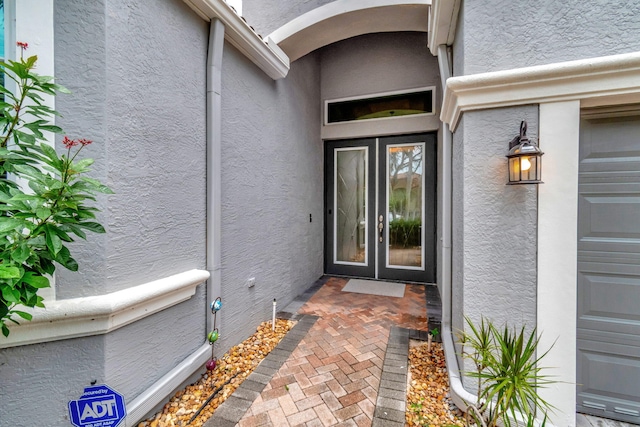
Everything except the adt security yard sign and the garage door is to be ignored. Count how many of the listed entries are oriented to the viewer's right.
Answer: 0

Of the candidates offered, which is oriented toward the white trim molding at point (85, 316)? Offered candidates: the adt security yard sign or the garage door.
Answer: the garage door

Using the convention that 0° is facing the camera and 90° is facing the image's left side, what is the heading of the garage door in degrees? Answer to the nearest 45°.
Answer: approximately 45°

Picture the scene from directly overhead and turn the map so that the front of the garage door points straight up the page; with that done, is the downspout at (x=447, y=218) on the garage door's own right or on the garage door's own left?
on the garage door's own right

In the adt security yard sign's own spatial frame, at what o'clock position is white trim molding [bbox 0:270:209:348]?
The white trim molding is roughly at 6 o'clock from the adt security yard sign.

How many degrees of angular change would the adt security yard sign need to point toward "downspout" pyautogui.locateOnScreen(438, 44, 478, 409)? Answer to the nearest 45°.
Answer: approximately 90° to its left
